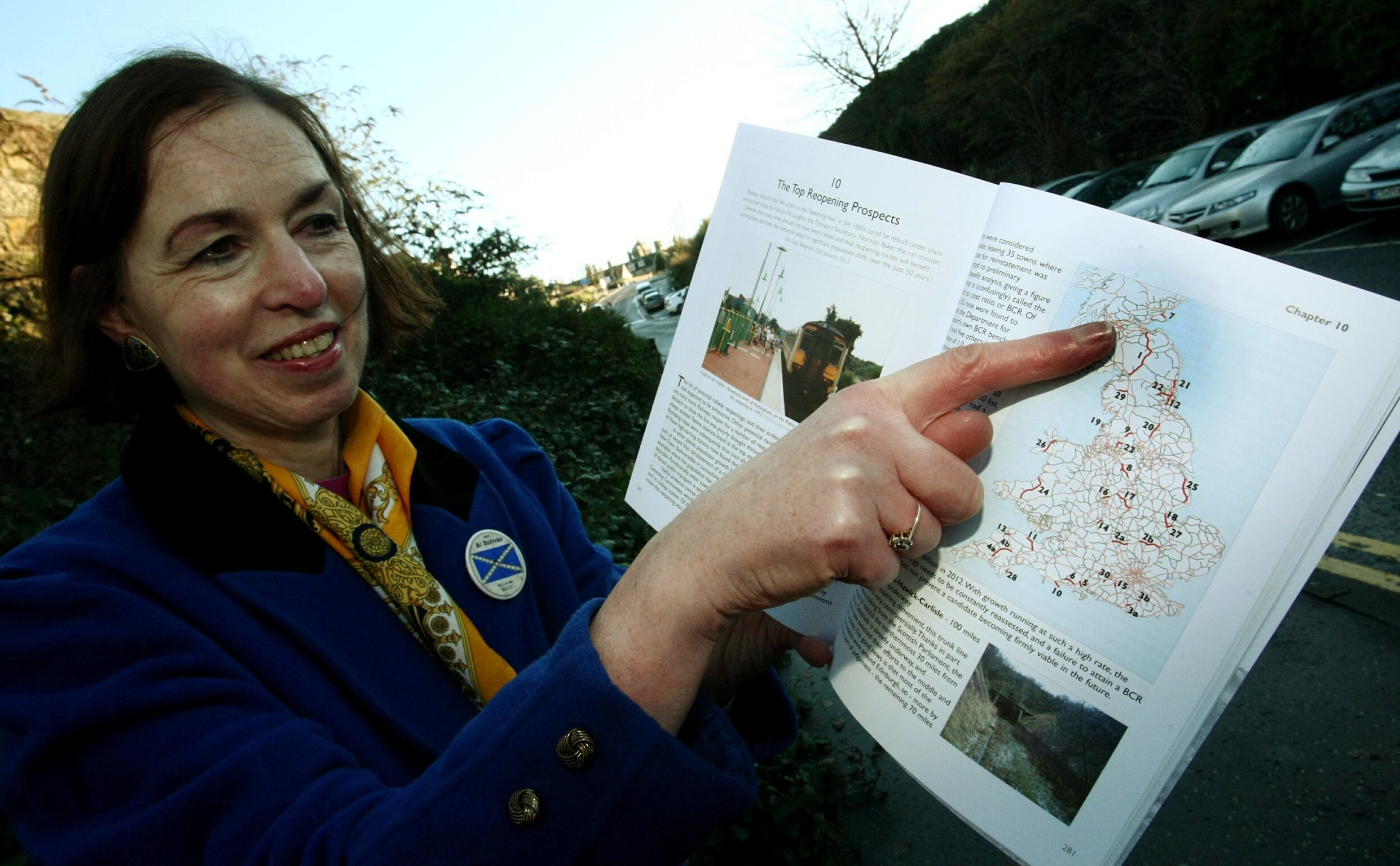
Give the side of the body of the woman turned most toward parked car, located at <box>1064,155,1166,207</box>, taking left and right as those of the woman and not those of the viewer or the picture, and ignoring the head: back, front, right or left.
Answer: left

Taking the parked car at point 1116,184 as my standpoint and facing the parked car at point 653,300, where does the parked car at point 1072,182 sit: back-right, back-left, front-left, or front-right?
front-right

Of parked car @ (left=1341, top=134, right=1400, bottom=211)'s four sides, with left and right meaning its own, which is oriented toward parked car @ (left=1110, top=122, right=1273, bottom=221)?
right

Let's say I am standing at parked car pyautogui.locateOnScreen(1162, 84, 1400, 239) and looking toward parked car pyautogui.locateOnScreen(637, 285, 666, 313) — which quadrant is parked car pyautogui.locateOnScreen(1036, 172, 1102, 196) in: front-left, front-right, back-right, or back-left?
front-right

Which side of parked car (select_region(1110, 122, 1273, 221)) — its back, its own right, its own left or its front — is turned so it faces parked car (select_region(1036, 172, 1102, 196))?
right

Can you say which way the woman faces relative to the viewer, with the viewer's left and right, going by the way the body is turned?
facing the viewer and to the right of the viewer

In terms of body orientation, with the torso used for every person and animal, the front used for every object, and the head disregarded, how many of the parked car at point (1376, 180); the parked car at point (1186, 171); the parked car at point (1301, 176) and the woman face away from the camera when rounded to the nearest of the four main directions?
0

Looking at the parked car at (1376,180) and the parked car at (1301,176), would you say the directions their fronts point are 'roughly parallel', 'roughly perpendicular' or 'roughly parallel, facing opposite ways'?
roughly parallel

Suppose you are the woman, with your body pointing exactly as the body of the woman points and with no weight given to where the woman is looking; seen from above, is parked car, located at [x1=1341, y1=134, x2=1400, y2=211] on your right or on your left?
on your left

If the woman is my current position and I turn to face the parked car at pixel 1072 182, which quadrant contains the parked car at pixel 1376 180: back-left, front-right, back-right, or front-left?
front-right

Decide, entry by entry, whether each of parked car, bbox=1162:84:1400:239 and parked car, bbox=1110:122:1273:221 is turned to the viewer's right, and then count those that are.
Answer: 0

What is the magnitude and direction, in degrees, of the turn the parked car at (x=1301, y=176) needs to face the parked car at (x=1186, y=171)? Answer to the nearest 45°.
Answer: approximately 90° to its right

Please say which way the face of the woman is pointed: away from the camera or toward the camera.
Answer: toward the camera

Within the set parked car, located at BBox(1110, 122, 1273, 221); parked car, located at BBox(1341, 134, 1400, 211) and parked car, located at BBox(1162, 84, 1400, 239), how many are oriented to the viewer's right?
0

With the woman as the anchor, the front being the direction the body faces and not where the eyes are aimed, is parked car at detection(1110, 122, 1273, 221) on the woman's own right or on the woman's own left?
on the woman's own left

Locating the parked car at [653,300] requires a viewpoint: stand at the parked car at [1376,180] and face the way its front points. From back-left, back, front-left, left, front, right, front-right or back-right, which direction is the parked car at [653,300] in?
right

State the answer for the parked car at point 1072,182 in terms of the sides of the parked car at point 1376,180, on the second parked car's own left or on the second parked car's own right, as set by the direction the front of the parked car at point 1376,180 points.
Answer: on the second parked car's own right

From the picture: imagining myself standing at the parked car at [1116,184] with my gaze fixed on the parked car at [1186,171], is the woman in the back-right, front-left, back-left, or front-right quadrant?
front-right

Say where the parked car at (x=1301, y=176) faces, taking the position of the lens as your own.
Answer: facing the viewer and to the left of the viewer
